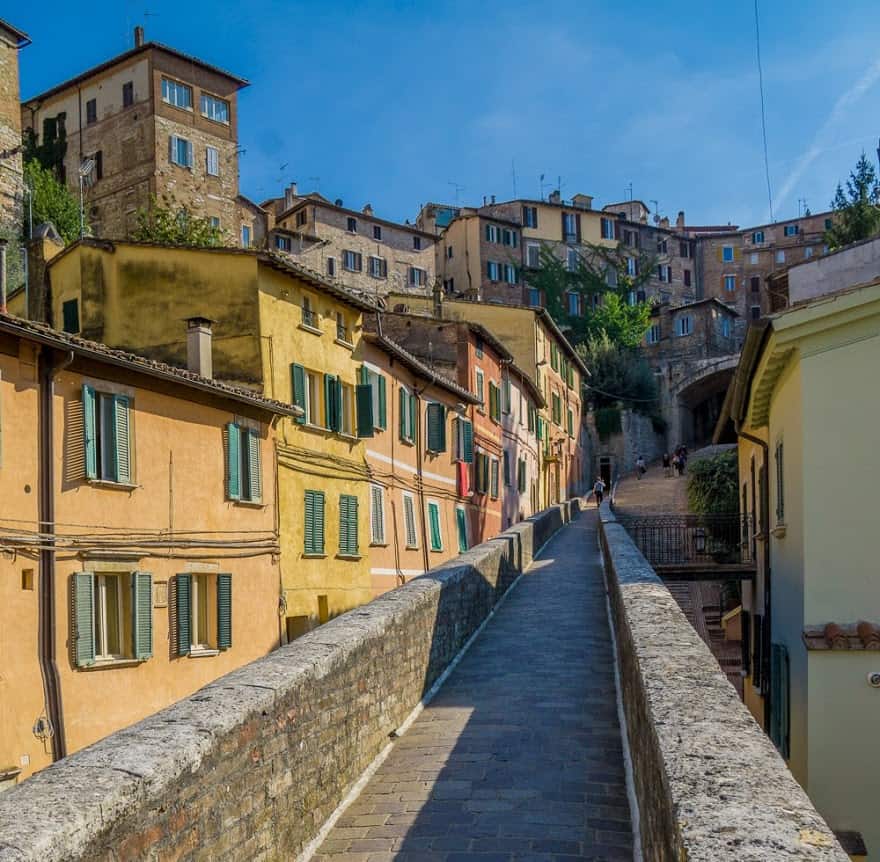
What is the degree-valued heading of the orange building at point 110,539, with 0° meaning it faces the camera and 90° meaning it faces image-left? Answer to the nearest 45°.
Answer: approximately 315°

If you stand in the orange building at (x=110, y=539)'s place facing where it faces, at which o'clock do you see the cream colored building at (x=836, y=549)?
The cream colored building is roughly at 12 o'clock from the orange building.

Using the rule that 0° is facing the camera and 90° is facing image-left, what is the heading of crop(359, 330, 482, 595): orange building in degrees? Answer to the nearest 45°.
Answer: approximately 315°

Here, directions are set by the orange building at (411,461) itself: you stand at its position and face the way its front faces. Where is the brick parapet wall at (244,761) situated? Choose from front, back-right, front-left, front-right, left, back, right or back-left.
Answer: front-right

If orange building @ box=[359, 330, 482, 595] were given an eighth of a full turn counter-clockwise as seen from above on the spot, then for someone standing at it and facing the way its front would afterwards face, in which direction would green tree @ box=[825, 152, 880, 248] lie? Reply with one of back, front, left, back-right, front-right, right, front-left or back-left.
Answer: front-left

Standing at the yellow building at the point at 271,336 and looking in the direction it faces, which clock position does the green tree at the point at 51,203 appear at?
The green tree is roughly at 7 o'clock from the yellow building.

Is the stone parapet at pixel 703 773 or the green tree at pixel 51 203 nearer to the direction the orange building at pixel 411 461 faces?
the stone parapet

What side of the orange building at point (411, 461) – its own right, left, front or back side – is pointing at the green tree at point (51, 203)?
back
